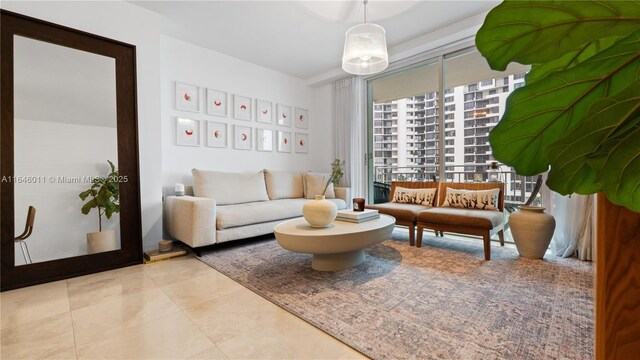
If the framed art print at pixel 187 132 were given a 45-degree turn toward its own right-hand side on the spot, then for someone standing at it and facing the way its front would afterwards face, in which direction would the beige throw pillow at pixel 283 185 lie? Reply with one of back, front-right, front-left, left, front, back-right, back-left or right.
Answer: left

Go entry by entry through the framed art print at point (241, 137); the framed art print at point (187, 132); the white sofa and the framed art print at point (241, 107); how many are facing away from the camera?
0

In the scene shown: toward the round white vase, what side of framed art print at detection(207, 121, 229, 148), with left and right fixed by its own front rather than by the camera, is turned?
front

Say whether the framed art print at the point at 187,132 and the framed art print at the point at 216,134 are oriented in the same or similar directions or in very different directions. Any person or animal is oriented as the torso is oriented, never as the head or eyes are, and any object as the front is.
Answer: same or similar directions

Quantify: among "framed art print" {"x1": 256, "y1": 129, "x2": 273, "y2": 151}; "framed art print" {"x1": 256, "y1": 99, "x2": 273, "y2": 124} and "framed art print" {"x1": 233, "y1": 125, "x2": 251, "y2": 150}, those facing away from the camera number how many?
0

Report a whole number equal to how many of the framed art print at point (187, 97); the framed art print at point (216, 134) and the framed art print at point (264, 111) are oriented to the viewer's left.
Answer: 0

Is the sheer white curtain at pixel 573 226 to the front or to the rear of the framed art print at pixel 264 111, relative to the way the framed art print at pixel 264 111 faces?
to the front

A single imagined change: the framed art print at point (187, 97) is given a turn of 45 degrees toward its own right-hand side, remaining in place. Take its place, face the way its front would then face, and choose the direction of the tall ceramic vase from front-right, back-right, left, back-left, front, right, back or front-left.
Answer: front-left

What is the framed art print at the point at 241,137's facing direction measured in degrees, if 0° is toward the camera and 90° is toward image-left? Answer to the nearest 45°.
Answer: approximately 315°

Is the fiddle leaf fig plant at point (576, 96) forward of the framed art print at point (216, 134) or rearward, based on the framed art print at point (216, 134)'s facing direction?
forward

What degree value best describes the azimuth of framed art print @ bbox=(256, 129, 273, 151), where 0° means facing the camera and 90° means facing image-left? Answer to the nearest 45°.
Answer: approximately 315°

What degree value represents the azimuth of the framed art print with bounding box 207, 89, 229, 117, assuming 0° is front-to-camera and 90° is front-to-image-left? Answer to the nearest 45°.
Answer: approximately 315°

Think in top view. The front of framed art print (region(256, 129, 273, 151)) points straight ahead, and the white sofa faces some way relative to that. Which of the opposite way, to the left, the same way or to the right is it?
the same way

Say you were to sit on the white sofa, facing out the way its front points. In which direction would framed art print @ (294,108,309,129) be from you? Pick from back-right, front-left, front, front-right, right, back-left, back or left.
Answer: left

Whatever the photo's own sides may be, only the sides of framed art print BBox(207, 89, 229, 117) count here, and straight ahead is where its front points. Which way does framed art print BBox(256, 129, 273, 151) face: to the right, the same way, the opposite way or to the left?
the same way

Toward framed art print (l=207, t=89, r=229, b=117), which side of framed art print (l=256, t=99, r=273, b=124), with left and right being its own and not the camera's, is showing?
right

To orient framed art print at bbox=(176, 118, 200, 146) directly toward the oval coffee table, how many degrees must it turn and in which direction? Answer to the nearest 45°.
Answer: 0° — it already faces it
